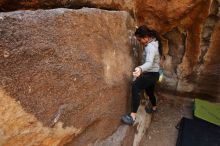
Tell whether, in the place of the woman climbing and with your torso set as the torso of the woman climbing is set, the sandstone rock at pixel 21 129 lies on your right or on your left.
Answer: on your left

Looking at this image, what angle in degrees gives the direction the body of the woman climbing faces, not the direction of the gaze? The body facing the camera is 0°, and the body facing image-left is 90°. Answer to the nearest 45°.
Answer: approximately 90°

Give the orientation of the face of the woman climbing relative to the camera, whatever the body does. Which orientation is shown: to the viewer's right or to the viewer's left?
to the viewer's left
